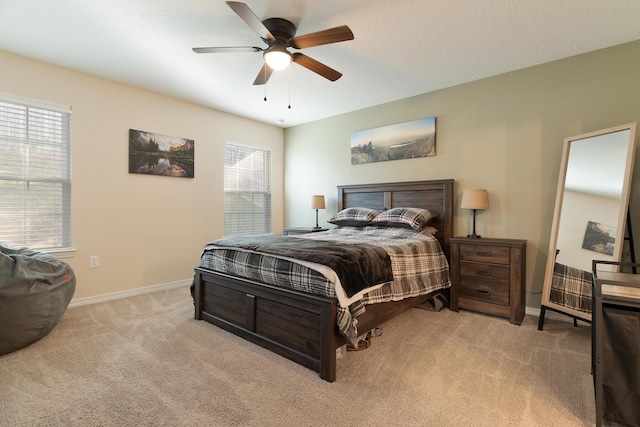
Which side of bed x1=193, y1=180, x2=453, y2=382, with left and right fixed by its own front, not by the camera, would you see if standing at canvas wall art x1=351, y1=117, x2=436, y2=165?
back

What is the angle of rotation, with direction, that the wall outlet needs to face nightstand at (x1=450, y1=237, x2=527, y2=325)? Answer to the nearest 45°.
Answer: approximately 45° to its left

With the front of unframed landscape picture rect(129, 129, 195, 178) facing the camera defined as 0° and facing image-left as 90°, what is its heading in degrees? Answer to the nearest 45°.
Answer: approximately 315°

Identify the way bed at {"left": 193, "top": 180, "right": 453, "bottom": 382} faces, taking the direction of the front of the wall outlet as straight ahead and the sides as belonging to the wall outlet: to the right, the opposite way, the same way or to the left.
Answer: to the right

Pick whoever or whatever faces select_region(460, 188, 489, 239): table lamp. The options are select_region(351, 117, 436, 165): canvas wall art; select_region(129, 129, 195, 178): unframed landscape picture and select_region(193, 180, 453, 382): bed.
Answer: the unframed landscape picture

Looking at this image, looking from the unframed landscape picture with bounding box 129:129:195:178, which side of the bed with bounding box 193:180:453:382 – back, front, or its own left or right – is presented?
right

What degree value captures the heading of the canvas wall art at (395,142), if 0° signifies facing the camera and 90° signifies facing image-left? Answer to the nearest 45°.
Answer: approximately 45°
